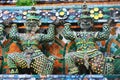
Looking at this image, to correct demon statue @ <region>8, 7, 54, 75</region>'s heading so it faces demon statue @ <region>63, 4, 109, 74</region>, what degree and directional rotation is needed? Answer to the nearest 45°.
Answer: approximately 90° to its left

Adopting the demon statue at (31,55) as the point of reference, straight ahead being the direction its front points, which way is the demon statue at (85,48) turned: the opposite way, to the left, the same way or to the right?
the same way

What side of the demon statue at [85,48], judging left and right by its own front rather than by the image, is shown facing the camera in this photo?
front

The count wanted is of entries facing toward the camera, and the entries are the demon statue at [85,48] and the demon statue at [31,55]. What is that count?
2

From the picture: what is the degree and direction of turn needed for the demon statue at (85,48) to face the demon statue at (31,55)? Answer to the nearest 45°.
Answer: approximately 90° to its right

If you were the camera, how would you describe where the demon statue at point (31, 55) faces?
facing the viewer
